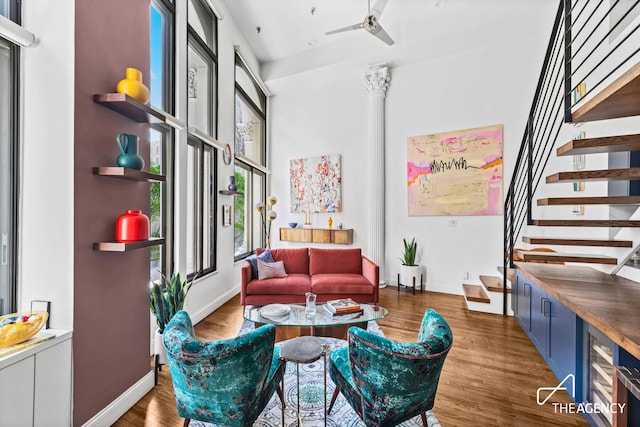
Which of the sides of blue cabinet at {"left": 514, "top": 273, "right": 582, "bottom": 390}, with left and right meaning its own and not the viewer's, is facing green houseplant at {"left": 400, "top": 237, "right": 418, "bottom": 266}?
right

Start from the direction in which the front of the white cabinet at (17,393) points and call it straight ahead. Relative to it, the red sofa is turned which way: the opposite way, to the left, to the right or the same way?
to the right

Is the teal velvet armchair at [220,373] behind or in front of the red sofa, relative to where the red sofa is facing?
in front

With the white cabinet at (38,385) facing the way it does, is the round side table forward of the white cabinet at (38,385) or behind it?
forward

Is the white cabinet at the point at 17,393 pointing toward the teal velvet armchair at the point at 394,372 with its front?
yes

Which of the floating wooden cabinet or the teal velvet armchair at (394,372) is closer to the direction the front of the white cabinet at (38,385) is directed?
the teal velvet armchair

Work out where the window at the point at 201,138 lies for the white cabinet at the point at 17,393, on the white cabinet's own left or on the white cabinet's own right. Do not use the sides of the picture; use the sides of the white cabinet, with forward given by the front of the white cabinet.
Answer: on the white cabinet's own left

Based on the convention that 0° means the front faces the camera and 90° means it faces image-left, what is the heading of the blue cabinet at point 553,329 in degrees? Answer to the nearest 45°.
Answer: approximately 45°

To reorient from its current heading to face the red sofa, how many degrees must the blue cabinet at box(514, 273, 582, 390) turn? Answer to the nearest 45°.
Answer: approximately 45° to its right

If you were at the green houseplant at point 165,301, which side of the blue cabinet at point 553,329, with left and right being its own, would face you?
front

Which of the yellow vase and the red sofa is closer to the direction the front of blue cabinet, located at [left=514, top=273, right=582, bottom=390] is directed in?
the yellow vase

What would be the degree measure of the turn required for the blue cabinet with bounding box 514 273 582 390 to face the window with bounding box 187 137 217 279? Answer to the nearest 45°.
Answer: approximately 45° to its right

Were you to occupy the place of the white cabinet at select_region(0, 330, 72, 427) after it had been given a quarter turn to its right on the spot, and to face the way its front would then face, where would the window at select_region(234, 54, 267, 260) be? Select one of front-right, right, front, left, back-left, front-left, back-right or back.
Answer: back
